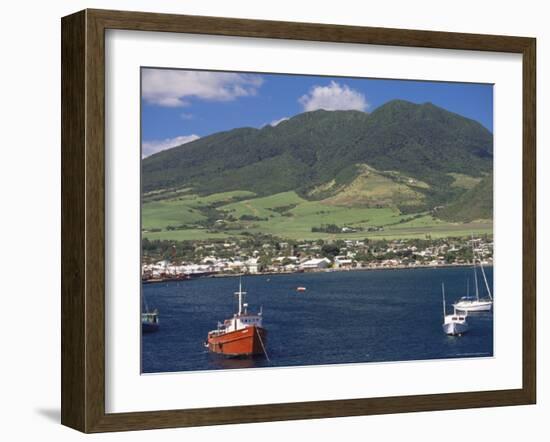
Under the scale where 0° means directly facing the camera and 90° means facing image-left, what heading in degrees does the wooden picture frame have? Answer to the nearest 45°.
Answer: approximately 315°
